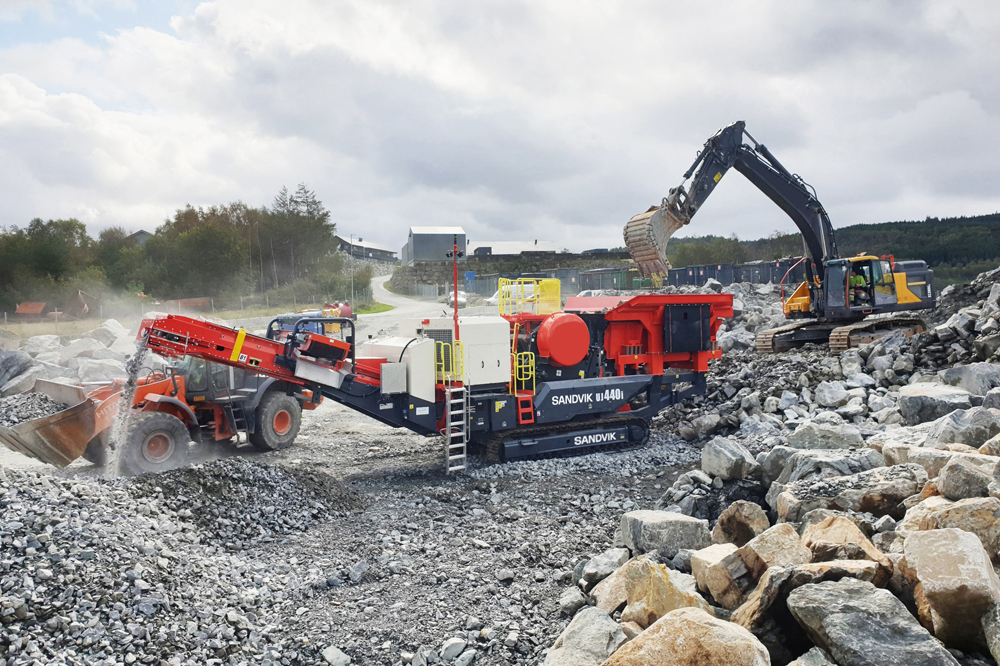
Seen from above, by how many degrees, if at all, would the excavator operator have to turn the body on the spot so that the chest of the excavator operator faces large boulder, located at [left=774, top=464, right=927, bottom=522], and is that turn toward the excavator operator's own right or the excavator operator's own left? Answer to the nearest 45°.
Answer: approximately 45° to the excavator operator's own left

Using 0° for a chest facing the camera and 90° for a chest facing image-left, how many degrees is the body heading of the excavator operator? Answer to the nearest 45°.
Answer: approximately 45°

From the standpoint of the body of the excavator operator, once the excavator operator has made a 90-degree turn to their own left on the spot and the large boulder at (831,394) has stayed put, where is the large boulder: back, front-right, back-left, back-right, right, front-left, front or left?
front-right

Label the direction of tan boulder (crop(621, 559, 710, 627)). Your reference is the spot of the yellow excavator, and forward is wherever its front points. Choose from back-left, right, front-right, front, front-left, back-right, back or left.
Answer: front-left

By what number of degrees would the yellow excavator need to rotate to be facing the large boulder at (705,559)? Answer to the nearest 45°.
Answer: approximately 45° to its left

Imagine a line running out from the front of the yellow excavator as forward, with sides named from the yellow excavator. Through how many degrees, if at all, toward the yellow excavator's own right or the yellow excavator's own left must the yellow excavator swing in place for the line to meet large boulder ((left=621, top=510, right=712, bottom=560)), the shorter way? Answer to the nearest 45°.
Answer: approximately 45° to the yellow excavator's own left

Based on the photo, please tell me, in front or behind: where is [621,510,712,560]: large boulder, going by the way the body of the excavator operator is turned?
in front

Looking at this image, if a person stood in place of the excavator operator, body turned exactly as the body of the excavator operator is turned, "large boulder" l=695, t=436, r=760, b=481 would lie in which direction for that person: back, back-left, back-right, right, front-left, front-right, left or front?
front-left

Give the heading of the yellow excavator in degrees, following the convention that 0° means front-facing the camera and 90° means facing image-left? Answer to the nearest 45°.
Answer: approximately 45°
